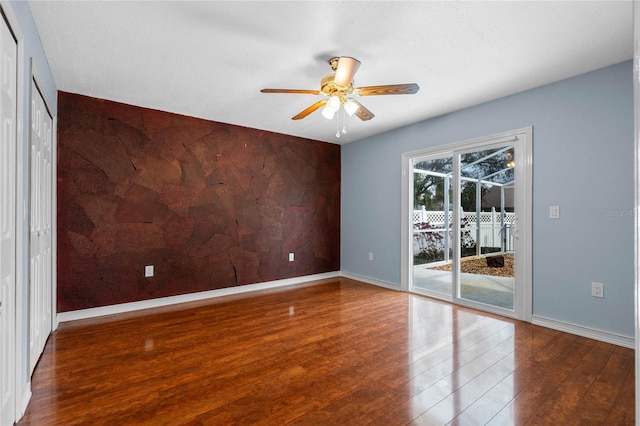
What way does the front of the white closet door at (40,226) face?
to the viewer's right

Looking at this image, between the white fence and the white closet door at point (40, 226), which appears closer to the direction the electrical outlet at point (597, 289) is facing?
the white closet door

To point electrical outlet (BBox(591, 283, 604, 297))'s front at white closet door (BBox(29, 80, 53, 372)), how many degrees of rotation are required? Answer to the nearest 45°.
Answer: approximately 45° to its right

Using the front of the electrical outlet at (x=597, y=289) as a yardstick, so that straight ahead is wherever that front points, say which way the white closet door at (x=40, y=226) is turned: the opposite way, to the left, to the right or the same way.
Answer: the opposite way

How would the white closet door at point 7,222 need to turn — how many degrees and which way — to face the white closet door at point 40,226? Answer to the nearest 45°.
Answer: approximately 90° to its left

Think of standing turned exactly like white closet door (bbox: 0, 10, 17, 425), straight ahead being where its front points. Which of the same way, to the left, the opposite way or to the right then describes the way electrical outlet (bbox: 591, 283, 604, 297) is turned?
the opposite way

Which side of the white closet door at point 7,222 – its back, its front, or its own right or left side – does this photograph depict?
right

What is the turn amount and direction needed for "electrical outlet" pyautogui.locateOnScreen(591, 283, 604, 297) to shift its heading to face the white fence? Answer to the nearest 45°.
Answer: approximately 90° to its right

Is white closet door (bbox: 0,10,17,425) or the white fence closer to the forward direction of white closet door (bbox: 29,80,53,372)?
the white fence

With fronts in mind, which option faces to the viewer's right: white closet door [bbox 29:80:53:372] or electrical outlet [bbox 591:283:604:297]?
the white closet door
